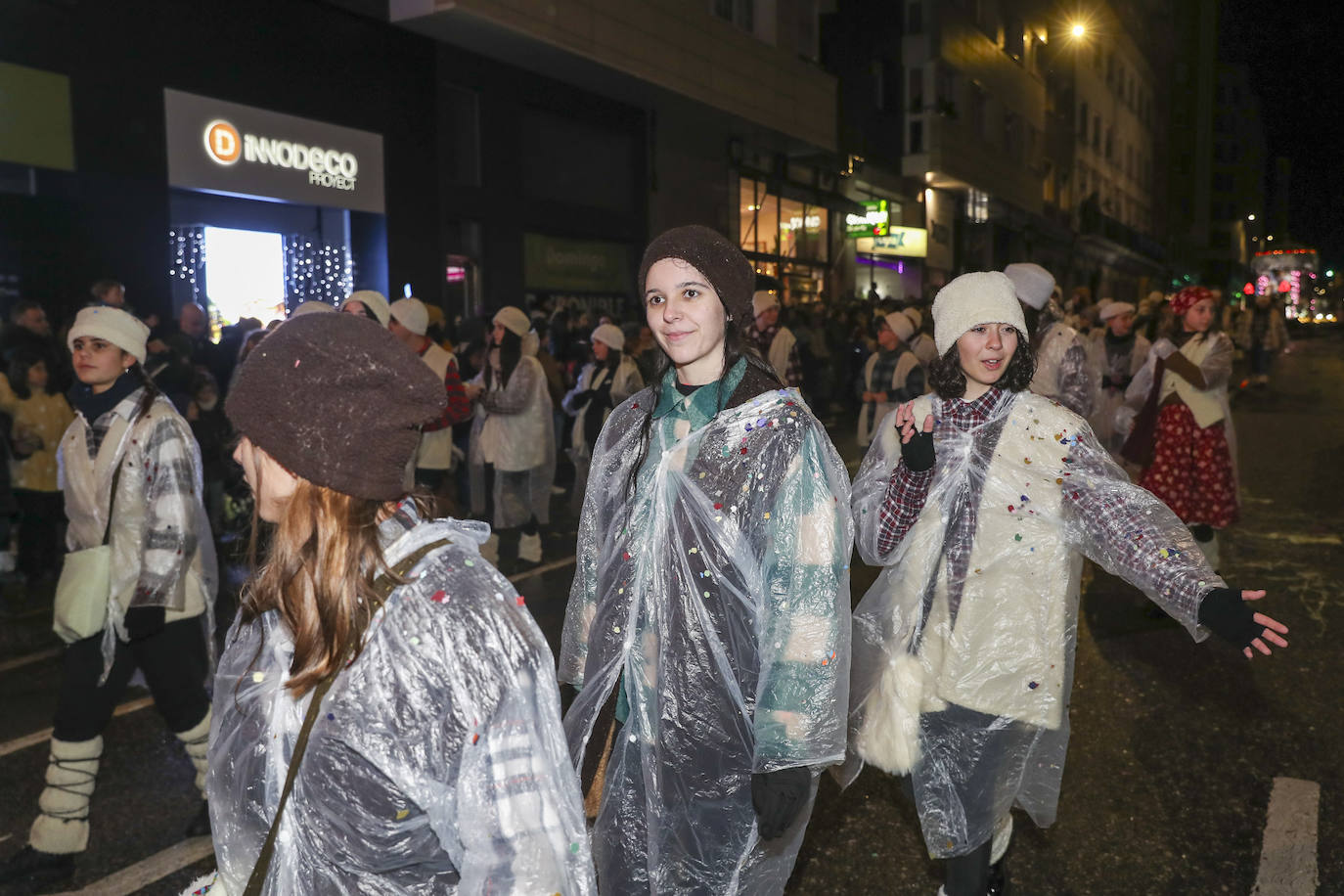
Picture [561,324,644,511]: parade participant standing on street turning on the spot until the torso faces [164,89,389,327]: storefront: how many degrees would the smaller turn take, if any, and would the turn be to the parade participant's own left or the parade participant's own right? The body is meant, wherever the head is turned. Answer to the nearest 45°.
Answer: approximately 90° to the parade participant's own right

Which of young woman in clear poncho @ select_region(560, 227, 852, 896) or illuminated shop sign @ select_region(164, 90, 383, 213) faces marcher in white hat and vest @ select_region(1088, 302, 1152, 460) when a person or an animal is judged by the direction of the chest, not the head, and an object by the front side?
the illuminated shop sign

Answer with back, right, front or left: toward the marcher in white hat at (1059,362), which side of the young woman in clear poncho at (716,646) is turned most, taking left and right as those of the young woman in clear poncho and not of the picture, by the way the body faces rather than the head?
back

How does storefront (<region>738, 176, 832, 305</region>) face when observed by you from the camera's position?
facing the viewer and to the right of the viewer

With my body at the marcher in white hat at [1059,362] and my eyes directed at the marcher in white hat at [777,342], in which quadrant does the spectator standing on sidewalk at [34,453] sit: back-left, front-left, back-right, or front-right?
front-left

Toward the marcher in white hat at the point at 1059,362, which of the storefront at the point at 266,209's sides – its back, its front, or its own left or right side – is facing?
front

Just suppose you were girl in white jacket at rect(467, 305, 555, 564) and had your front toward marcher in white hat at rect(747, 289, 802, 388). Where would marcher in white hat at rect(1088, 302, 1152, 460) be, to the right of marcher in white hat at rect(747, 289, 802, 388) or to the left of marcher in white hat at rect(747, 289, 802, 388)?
right

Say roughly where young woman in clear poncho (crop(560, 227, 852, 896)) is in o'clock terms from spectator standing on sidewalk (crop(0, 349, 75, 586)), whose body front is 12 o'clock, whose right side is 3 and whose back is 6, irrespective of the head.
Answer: The young woman in clear poncho is roughly at 1 o'clock from the spectator standing on sidewalk.

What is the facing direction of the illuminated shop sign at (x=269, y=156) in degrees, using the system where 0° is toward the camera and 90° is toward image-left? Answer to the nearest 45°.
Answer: approximately 315°

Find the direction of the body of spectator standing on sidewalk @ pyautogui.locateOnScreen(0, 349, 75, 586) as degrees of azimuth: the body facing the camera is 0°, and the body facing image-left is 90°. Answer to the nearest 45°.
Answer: approximately 315°

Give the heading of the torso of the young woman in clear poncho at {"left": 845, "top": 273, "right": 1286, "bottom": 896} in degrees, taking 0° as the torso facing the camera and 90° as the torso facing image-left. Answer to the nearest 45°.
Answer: approximately 0°

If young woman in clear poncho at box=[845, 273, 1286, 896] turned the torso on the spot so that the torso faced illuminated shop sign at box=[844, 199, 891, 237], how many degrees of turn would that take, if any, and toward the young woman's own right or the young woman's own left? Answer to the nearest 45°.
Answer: approximately 180°

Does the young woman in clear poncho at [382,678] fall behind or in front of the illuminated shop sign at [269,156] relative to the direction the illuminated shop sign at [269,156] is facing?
in front
